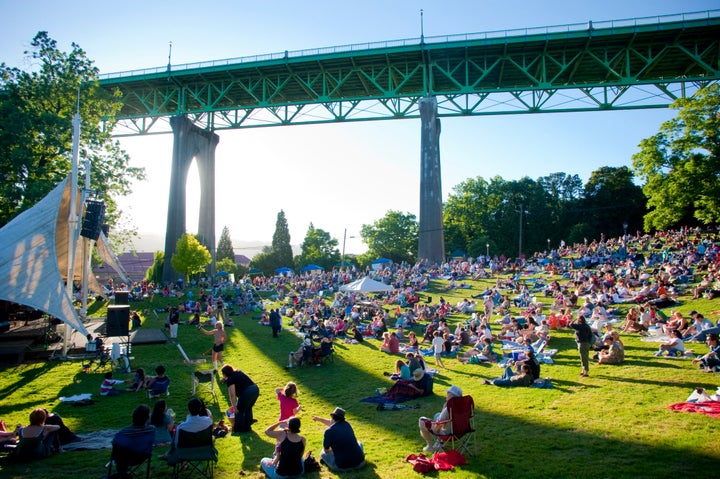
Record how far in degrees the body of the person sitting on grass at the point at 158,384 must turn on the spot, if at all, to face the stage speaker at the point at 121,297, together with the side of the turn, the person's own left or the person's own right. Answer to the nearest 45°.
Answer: approximately 45° to the person's own right

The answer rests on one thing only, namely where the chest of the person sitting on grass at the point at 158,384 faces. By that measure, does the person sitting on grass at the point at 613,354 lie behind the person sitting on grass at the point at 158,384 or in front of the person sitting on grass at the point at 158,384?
behind

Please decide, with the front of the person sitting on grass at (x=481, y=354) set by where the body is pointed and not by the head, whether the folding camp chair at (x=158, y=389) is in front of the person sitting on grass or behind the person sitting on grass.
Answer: in front

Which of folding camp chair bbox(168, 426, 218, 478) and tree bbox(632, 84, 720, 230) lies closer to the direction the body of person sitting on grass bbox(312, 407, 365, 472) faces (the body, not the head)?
the folding camp chair

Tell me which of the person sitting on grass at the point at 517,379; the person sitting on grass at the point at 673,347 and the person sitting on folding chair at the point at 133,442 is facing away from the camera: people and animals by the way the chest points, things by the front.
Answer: the person sitting on folding chair at the point at 133,442

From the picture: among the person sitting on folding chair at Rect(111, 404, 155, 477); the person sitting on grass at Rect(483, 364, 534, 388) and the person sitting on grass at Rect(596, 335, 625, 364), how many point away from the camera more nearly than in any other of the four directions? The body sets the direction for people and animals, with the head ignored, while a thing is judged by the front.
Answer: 1

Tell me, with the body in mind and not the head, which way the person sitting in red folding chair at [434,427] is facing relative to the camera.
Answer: to the viewer's left

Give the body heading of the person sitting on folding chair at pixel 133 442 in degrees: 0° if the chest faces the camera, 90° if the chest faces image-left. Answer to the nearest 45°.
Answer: approximately 180°

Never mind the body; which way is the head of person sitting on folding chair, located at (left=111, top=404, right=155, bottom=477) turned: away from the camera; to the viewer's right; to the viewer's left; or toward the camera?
away from the camera

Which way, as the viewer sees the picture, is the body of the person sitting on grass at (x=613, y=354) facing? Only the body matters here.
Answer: to the viewer's left

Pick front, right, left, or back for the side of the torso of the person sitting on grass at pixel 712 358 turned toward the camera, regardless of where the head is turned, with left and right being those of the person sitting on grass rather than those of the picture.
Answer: left

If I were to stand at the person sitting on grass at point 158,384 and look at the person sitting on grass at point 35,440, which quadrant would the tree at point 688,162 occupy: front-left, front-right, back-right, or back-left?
back-left

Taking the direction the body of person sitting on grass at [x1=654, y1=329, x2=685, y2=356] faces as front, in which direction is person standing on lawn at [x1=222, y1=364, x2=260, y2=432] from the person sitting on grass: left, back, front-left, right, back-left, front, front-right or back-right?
front-left

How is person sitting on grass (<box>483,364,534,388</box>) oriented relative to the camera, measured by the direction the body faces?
to the viewer's left

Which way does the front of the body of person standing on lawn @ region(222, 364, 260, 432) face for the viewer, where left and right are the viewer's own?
facing to the left of the viewer

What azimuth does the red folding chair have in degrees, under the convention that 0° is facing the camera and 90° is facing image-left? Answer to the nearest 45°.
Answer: approximately 135°
